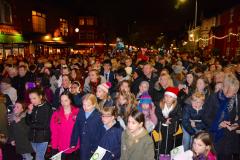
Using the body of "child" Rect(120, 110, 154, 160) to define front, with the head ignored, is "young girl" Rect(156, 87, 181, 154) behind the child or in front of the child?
behind

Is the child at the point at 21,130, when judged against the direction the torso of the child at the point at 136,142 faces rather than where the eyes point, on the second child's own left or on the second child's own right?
on the second child's own right

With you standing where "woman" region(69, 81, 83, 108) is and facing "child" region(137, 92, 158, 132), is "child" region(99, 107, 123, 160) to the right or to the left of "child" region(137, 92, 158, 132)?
right

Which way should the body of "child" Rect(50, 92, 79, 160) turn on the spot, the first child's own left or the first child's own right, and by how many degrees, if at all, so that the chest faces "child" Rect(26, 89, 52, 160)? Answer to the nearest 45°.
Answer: approximately 135° to the first child's own right

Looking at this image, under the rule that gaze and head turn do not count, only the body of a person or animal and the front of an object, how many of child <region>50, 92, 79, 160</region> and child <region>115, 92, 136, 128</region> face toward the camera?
2

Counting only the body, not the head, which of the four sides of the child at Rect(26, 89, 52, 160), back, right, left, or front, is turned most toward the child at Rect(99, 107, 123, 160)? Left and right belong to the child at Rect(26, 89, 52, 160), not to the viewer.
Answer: left

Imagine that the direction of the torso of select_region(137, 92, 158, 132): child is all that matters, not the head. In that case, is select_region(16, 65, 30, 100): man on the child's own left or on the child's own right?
on the child's own right

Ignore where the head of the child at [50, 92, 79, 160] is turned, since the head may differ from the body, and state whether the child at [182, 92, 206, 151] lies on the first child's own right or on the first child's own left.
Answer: on the first child's own left
